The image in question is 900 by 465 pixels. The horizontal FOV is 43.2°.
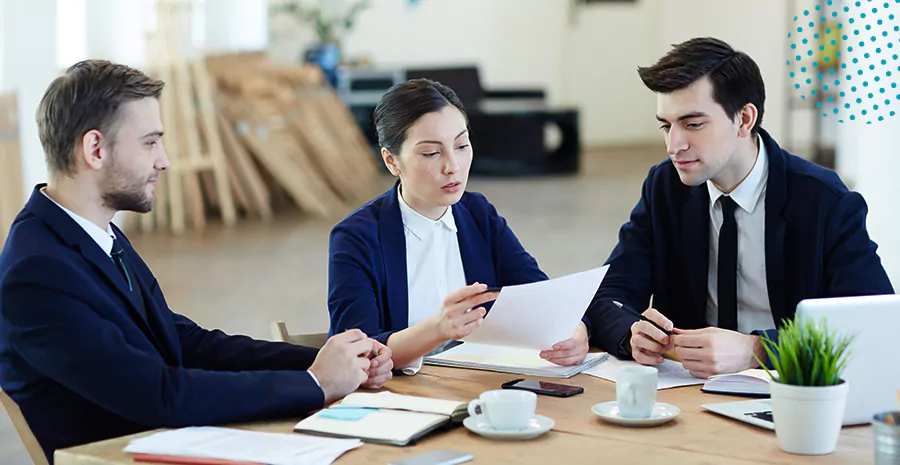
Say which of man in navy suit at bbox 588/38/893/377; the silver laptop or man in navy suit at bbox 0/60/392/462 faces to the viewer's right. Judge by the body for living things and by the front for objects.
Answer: man in navy suit at bbox 0/60/392/462

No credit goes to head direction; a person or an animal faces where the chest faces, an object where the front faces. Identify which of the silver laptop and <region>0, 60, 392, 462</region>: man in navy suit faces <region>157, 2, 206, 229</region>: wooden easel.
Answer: the silver laptop

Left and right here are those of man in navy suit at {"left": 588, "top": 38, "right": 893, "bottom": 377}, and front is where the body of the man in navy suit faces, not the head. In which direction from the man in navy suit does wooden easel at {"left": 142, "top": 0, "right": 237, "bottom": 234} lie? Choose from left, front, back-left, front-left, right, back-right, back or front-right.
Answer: right

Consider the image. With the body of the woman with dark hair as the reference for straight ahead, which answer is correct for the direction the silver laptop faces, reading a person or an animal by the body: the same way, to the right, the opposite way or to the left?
the opposite way

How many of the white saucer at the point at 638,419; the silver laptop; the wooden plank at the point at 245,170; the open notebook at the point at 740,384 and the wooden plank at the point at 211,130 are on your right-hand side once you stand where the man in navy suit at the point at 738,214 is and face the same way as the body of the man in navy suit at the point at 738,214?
2

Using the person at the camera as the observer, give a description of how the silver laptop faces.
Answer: facing away from the viewer and to the left of the viewer

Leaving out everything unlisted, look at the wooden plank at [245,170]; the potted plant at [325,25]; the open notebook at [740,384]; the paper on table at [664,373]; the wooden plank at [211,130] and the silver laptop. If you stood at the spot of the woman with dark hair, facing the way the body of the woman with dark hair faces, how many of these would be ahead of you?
3

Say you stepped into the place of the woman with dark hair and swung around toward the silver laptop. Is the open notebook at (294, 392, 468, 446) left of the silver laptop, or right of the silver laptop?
right

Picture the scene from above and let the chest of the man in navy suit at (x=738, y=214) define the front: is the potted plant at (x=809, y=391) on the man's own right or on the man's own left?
on the man's own left

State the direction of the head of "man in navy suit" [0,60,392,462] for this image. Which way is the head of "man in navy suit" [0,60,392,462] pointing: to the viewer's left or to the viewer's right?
to the viewer's right

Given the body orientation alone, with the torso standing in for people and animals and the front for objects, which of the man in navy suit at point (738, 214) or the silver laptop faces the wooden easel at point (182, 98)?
the silver laptop

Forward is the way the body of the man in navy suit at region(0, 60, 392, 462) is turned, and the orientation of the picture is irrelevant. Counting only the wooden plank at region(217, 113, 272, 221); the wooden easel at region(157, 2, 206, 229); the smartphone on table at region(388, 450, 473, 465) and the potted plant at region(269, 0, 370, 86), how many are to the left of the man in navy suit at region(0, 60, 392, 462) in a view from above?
3

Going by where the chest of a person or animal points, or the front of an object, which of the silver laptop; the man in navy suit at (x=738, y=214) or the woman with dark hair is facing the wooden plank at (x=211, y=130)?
the silver laptop

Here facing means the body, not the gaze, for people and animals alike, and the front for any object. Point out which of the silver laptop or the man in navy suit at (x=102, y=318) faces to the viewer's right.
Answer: the man in navy suit

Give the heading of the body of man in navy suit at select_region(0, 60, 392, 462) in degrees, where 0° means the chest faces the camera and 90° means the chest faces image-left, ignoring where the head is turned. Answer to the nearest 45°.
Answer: approximately 270°

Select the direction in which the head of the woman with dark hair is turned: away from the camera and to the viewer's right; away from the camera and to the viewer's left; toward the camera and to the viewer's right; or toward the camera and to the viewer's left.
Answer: toward the camera and to the viewer's right

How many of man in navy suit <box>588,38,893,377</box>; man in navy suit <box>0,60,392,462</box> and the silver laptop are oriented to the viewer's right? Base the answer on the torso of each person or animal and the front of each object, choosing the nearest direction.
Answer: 1
